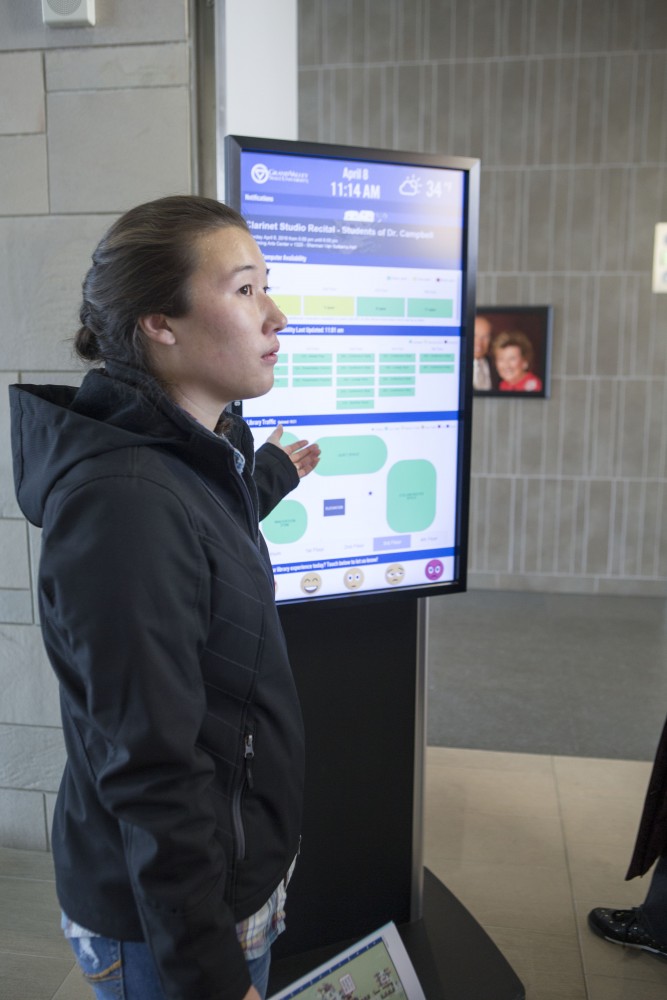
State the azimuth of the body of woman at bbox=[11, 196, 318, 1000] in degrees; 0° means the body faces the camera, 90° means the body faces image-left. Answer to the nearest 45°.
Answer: approximately 270°

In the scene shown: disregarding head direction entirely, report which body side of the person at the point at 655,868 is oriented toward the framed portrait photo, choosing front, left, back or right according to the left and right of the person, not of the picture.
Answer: right

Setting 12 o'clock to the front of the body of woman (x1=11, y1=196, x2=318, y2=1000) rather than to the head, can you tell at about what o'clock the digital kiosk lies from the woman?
The digital kiosk is roughly at 10 o'clock from the woman.

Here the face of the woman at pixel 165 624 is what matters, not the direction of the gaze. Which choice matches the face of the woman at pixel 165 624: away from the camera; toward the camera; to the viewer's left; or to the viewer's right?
to the viewer's right

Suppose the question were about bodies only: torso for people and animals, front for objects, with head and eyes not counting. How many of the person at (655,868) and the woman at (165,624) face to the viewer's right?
1

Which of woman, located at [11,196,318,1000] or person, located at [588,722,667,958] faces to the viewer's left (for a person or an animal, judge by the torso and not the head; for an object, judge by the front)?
person, located at [588,722,667,958]

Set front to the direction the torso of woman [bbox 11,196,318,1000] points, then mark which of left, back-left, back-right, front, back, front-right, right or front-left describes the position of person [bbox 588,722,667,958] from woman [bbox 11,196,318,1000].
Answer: front-left

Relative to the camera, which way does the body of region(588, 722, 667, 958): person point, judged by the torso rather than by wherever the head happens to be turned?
to the viewer's left
